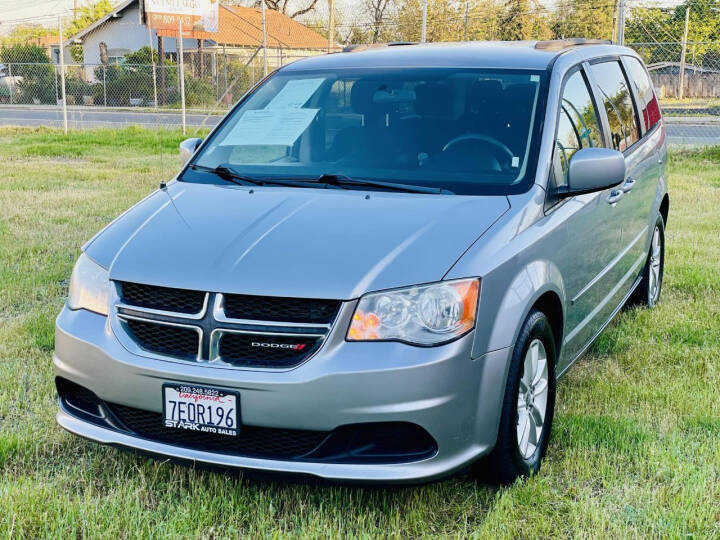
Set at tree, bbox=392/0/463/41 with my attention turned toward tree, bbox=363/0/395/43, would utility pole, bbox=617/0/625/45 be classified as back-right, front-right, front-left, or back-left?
back-left

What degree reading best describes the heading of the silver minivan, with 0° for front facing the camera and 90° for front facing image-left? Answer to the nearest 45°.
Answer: approximately 45°

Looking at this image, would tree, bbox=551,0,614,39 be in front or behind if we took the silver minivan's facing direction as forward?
behind

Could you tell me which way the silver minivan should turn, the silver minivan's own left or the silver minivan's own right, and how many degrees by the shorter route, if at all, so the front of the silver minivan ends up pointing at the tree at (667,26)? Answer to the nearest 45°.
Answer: approximately 135° to the silver minivan's own right

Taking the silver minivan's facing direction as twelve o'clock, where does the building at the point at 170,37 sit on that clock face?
The building is roughly at 4 o'clock from the silver minivan.

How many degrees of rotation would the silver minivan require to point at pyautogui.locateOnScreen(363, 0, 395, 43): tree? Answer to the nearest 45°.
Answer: approximately 135° to its right

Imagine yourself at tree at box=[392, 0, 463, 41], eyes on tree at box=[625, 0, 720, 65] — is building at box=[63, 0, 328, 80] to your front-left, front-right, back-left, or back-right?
back-right

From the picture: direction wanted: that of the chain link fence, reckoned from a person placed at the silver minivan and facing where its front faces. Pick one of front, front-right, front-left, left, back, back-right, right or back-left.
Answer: back-right

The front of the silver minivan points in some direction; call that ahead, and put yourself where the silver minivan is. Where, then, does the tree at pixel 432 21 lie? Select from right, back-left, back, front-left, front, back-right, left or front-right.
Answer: back-right

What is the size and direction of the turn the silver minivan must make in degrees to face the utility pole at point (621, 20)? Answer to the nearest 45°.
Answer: approximately 135° to its right
